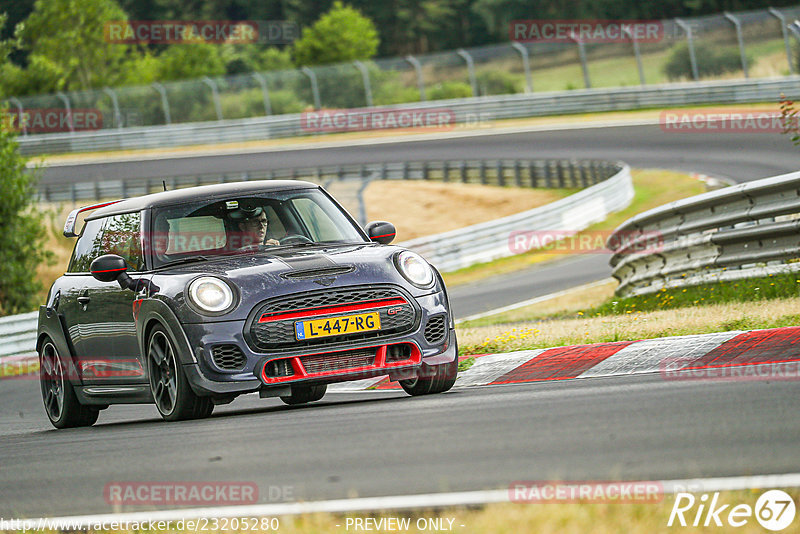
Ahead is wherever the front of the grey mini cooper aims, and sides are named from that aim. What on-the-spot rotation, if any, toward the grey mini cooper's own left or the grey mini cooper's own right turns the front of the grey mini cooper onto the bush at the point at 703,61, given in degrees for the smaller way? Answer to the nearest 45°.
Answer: approximately 90° to the grey mini cooper's own left

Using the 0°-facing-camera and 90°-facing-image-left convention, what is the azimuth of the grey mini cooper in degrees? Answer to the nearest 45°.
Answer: approximately 315°

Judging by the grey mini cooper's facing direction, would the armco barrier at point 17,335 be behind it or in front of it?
behind

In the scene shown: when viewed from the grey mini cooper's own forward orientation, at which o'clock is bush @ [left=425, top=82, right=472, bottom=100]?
The bush is roughly at 8 o'clock from the grey mini cooper.

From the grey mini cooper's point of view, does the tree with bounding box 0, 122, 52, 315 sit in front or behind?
behind

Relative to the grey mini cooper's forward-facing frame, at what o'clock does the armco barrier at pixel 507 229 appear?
The armco barrier is roughly at 8 o'clock from the grey mini cooper.

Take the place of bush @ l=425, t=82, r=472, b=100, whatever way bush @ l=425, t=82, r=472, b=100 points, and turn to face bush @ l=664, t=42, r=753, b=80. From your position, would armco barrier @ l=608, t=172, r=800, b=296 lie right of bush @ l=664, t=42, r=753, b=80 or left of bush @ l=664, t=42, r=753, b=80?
right

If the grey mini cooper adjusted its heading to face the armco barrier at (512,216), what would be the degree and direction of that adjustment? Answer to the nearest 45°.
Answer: approximately 135° to its left

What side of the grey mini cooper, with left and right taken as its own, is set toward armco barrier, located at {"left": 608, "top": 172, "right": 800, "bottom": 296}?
left
